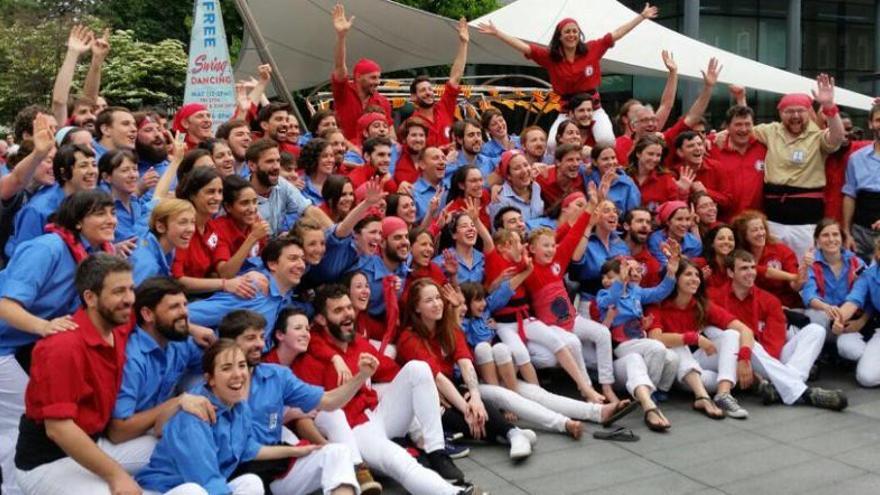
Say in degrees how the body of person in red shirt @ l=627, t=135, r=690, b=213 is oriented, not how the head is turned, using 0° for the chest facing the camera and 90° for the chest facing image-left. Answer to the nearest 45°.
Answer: approximately 315°

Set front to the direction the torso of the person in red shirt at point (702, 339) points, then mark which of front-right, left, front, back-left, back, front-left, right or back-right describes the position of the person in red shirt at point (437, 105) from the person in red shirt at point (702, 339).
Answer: back

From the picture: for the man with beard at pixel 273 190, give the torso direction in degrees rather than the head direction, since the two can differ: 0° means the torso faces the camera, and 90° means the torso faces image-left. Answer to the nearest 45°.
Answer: approximately 315°

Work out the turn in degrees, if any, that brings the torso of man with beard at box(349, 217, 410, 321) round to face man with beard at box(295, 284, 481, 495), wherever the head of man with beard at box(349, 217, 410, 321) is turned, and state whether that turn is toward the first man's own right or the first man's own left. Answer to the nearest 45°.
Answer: approximately 45° to the first man's own right

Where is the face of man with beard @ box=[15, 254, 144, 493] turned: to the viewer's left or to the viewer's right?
to the viewer's right

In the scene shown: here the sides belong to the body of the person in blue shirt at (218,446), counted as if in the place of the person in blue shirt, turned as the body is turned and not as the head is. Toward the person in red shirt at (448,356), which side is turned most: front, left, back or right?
left

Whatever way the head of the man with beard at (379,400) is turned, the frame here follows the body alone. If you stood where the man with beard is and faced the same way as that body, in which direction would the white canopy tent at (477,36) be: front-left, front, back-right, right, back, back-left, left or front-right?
back-left

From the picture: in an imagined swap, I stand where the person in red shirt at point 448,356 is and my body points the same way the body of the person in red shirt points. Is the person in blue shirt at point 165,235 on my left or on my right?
on my right
